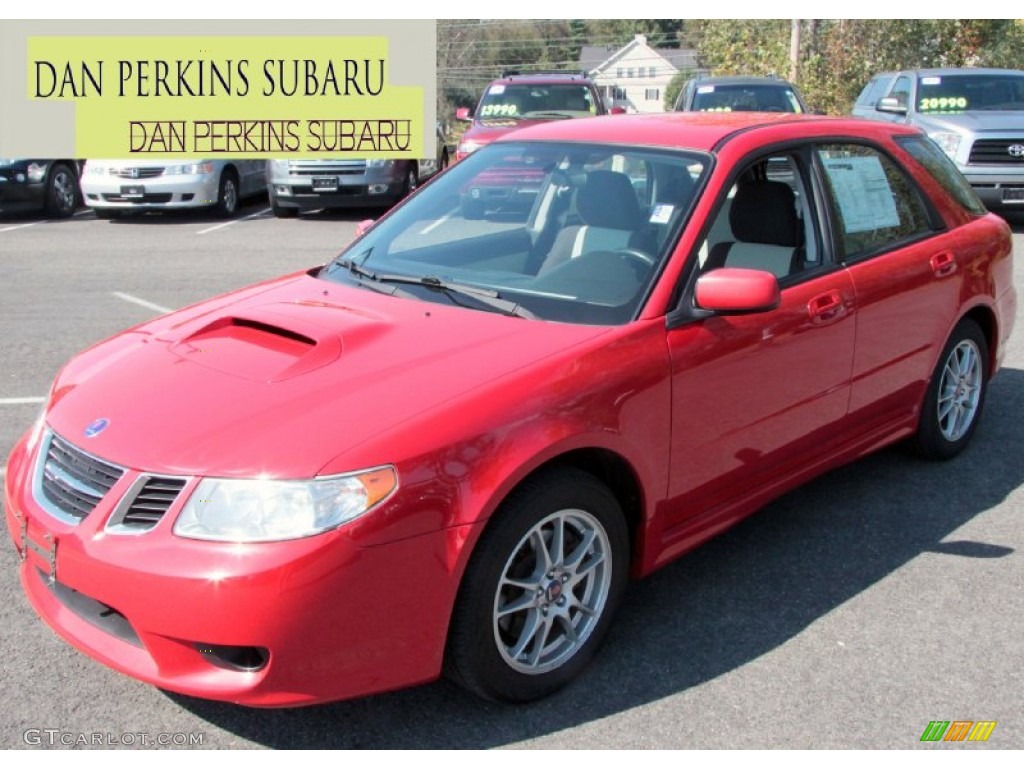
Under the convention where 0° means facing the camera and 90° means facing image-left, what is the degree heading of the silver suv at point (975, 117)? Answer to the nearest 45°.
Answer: approximately 315°

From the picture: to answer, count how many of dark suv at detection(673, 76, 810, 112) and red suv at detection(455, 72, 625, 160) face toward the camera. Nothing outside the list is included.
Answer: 2

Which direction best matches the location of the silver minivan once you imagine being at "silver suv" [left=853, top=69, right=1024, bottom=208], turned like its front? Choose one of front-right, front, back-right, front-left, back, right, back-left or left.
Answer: back-right

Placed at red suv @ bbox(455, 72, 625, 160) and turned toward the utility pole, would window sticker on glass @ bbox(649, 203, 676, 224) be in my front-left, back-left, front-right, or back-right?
back-right

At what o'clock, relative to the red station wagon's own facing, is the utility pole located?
The utility pole is roughly at 5 o'clock from the red station wagon.

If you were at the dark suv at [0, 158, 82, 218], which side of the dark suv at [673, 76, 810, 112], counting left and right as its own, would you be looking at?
right

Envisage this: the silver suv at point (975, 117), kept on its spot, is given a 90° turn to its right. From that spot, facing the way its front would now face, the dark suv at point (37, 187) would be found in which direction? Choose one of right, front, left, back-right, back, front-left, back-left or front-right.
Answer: front-right

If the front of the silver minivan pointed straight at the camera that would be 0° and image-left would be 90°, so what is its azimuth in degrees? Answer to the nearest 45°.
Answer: approximately 45°
